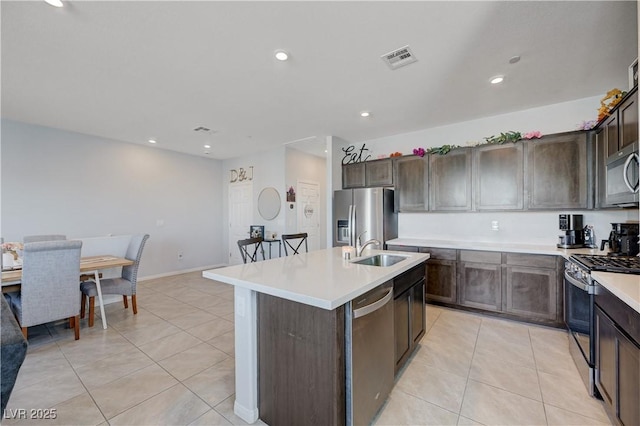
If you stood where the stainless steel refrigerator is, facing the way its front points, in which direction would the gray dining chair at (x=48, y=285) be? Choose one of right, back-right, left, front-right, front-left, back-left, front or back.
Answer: front

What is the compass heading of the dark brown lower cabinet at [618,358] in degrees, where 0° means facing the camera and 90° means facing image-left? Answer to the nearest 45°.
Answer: approximately 90°

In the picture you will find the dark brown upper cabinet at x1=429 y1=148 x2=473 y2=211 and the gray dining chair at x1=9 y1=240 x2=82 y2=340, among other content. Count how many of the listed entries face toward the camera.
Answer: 1

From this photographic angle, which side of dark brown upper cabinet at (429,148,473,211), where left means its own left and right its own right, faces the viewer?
front

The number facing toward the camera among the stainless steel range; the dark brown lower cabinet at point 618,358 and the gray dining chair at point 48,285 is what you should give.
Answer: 0

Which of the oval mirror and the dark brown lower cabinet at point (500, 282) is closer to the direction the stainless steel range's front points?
the oval mirror

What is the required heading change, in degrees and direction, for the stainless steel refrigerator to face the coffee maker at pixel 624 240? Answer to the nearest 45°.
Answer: approximately 90° to its left

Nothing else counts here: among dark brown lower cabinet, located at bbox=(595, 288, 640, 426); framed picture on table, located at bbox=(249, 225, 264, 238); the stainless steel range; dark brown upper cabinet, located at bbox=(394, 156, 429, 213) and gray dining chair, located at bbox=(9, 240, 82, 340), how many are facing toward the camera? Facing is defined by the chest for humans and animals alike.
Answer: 2

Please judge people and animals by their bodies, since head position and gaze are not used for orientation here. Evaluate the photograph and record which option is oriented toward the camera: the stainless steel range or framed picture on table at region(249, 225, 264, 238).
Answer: the framed picture on table

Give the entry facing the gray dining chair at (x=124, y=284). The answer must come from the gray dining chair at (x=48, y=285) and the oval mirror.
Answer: the oval mirror

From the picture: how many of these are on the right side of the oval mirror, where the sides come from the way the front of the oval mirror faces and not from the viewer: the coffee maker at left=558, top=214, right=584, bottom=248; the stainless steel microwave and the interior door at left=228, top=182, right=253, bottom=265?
1

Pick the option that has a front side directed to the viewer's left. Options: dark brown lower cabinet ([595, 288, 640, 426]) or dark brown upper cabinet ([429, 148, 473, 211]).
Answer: the dark brown lower cabinet

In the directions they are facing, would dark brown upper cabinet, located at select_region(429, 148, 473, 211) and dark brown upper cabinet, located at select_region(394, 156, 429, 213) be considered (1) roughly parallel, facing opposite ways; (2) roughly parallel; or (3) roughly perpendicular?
roughly parallel

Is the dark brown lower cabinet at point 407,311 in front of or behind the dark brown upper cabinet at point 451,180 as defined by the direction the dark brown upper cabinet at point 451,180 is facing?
in front

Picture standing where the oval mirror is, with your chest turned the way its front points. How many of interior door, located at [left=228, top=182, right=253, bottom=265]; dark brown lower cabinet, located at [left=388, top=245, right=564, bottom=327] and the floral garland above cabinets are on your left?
2

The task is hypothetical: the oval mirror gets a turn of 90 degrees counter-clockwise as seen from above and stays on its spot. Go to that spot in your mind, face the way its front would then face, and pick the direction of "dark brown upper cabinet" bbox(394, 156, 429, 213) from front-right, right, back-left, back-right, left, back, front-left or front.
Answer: front

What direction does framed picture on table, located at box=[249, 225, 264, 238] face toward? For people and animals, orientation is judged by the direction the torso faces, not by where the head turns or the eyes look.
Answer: toward the camera

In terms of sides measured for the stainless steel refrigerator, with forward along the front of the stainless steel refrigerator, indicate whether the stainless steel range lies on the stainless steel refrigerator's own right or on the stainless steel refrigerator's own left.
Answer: on the stainless steel refrigerator's own left
